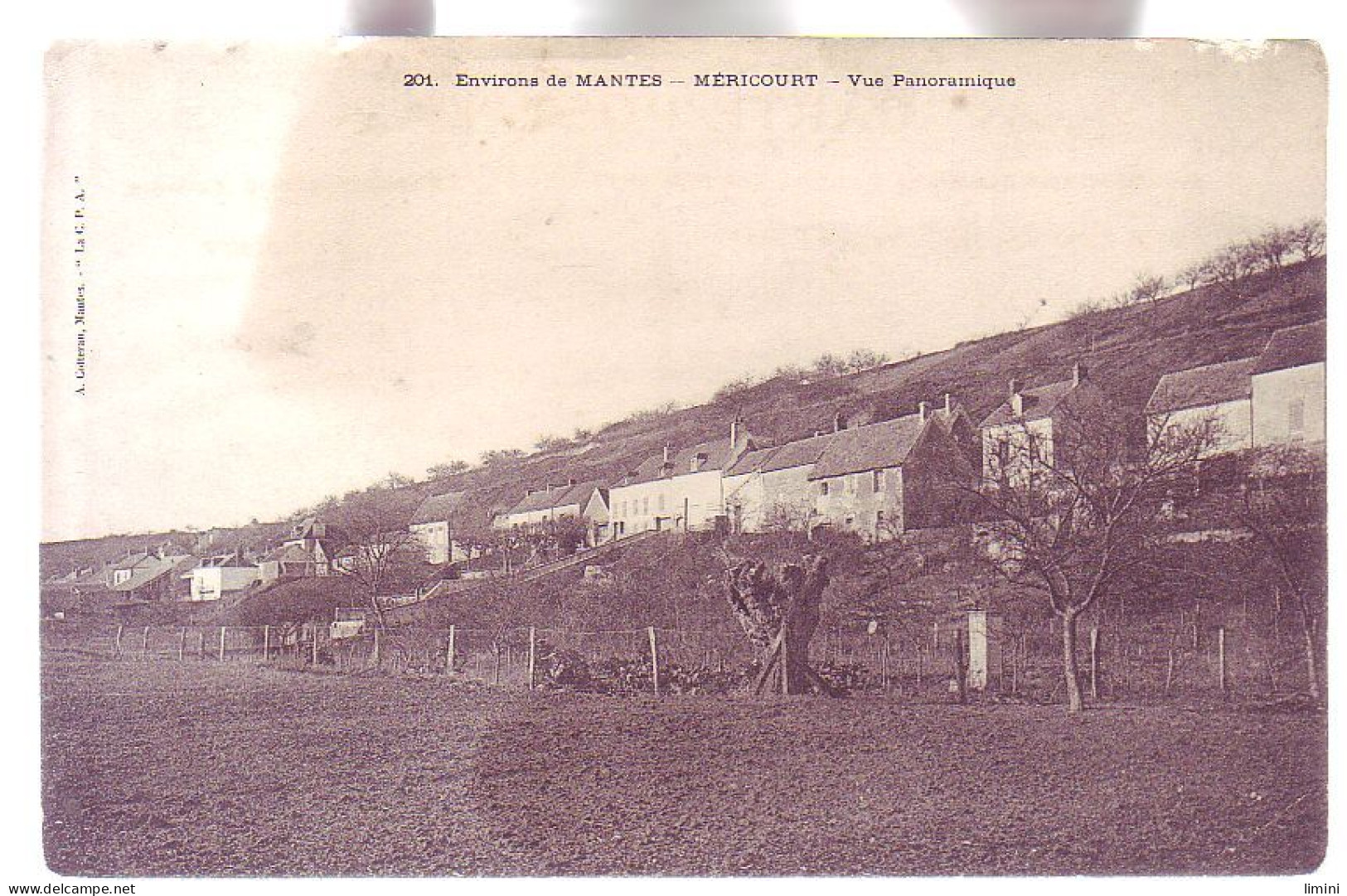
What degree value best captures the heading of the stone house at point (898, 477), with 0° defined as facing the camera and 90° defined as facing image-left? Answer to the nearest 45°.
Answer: approximately 45°

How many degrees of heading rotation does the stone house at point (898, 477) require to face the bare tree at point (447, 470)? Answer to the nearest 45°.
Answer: approximately 45° to its right

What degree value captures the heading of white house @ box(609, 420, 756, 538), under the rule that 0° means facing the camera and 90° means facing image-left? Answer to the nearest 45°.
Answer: approximately 45°

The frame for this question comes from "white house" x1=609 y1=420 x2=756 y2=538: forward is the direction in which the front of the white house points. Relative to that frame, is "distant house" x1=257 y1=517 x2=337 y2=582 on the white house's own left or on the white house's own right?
on the white house's own right
